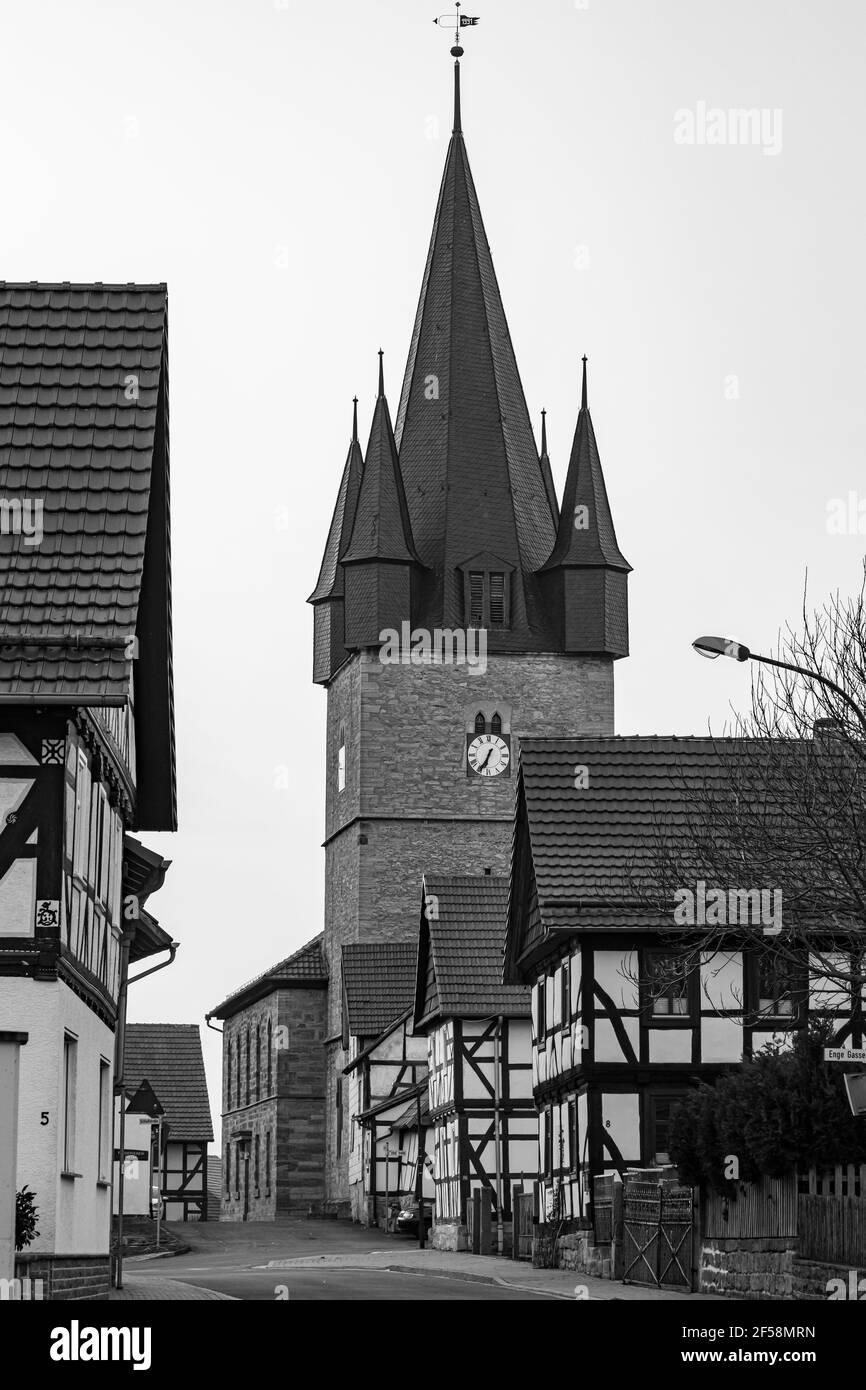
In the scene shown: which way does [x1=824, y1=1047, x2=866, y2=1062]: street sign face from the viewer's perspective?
toward the camera

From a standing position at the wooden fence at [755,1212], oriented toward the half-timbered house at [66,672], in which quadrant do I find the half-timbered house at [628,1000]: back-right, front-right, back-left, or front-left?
back-right

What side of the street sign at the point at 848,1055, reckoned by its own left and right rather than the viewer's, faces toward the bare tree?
back

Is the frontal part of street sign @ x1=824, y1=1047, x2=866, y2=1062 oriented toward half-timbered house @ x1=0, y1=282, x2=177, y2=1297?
no

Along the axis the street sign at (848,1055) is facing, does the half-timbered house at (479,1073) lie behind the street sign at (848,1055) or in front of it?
behind

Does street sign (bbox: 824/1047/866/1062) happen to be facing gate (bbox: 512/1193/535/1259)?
no

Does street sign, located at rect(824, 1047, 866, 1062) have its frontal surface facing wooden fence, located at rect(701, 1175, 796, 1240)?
no
